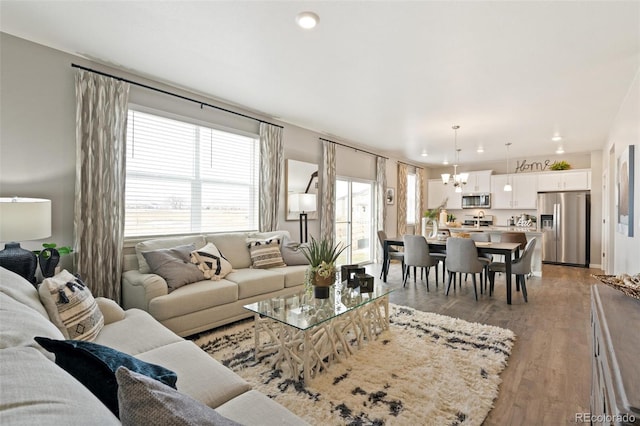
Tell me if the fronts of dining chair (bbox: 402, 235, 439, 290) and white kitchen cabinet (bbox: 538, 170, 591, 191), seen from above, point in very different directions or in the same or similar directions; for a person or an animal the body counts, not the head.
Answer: very different directions

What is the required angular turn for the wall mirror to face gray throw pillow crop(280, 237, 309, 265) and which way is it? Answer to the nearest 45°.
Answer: approximately 45° to its right

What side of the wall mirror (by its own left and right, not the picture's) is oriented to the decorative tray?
front

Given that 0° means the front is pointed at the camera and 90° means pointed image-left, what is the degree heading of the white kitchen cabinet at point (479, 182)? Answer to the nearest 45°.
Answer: approximately 0°

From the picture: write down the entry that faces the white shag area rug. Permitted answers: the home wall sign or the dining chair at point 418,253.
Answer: the home wall sign

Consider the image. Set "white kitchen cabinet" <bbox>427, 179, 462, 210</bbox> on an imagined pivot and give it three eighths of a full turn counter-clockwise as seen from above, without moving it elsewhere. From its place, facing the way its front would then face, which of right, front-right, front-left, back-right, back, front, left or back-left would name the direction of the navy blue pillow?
back-right

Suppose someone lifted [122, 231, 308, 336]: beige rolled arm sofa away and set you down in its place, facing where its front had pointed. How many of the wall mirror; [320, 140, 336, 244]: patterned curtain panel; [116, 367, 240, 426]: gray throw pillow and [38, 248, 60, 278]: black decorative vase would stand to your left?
2

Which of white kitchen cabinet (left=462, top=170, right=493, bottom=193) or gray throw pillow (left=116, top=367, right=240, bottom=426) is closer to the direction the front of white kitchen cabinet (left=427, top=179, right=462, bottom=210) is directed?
the gray throw pillow

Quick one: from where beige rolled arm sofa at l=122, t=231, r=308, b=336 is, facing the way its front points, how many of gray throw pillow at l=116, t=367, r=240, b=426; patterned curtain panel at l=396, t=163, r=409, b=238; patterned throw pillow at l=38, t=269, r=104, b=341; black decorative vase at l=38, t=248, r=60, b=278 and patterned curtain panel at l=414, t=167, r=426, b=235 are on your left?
2

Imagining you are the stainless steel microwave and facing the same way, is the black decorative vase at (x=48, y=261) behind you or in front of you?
in front

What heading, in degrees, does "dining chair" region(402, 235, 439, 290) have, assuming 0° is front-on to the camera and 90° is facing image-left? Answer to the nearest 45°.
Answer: approximately 225°

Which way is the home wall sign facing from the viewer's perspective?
toward the camera

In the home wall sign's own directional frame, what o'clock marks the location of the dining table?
The dining table is roughly at 12 o'clock from the home wall sign.

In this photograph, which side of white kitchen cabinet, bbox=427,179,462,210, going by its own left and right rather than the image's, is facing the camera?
front

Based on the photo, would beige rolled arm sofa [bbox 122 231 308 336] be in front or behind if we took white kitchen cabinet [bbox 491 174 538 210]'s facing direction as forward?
in front

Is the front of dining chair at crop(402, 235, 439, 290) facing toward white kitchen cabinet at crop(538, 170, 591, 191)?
yes

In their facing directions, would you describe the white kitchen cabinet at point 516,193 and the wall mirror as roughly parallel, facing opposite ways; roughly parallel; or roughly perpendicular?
roughly perpendicular
